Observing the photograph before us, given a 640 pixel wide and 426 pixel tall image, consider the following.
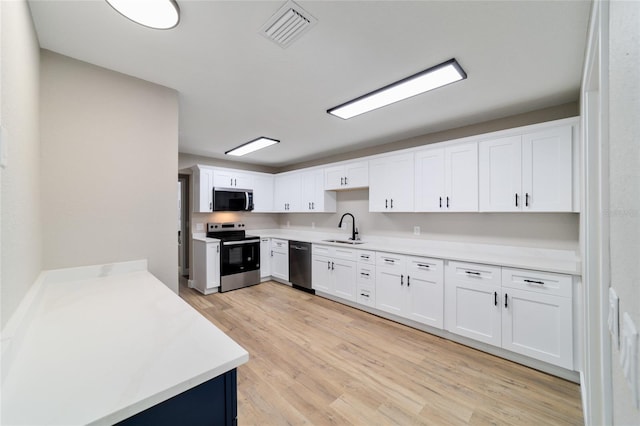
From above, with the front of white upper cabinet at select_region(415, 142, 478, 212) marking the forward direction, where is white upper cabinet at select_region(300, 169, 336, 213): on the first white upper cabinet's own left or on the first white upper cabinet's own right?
on the first white upper cabinet's own right

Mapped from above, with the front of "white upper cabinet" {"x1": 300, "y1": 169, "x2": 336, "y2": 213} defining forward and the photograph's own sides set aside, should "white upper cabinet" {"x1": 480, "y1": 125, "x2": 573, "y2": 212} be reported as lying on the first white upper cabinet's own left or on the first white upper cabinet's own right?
on the first white upper cabinet's own left

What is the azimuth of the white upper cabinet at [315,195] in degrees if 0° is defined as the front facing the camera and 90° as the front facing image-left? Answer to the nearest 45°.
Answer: approximately 45°

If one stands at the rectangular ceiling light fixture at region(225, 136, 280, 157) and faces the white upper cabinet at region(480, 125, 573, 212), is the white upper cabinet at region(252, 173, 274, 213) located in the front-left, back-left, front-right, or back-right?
back-left

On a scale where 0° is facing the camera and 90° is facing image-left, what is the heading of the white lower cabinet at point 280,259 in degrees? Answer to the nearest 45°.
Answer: approximately 45°

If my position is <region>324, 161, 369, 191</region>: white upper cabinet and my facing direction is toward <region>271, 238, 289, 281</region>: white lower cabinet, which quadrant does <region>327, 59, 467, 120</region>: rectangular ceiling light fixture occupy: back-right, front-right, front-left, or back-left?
back-left
